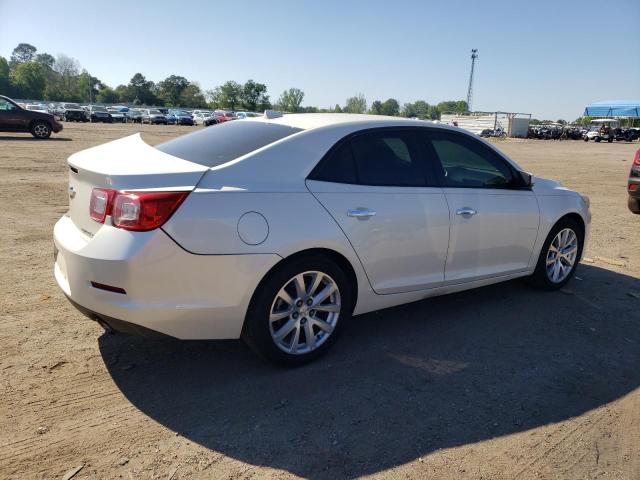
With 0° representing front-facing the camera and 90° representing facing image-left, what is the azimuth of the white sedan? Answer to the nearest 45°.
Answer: approximately 225°

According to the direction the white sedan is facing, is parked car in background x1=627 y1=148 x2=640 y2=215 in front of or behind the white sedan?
in front

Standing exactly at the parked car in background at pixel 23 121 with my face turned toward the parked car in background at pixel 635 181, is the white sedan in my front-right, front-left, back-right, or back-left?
front-right

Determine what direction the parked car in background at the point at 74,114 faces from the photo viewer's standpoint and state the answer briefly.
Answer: facing the viewer and to the right of the viewer

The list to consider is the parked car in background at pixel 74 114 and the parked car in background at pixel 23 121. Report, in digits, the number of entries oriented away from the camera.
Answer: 0

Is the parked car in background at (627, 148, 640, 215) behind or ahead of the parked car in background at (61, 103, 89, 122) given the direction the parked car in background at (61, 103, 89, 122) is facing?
ahead
